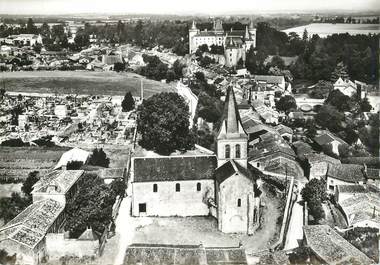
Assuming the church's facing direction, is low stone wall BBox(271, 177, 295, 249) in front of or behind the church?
behind

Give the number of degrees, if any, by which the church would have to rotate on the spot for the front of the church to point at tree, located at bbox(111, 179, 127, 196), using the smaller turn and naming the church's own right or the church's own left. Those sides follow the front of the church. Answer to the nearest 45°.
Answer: approximately 45° to the church's own right

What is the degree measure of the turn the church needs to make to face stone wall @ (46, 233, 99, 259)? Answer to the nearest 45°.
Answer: approximately 45° to its left

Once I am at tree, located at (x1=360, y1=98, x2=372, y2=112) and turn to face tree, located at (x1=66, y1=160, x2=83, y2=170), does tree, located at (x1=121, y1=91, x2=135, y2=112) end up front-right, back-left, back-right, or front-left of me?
front-right

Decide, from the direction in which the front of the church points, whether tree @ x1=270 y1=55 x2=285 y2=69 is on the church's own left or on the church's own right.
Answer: on the church's own right

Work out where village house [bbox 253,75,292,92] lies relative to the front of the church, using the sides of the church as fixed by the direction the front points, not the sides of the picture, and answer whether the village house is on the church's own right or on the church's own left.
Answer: on the church's own right

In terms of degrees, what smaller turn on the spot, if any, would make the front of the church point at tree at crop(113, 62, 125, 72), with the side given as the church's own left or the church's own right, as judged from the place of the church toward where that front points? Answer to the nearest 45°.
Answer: approximately 90° to the church's own right

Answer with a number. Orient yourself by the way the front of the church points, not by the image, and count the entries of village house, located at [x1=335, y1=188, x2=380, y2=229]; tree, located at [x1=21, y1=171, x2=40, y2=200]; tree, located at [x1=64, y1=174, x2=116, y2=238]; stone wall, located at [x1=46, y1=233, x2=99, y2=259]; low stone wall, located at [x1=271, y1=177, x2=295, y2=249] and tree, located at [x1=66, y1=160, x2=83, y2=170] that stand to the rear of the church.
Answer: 2

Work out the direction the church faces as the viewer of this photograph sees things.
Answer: facing to the left of the viewer

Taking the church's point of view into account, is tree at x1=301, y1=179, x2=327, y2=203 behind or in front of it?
behind

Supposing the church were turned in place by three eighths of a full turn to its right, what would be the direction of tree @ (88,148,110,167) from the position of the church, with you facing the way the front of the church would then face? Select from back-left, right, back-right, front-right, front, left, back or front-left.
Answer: left

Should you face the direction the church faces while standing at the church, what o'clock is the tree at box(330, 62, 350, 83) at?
The tree is roughly at 4 o'clock from the church.

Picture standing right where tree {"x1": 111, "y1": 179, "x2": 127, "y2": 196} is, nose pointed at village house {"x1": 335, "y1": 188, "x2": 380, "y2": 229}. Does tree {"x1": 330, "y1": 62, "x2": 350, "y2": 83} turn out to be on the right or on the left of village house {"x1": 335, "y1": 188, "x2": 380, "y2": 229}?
left

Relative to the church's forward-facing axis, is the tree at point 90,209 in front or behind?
in front

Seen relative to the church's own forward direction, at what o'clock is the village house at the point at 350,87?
The village house is roughly at 4 o'clock from the church.

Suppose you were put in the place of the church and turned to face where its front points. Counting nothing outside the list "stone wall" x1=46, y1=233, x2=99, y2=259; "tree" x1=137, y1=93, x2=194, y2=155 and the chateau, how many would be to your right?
2
